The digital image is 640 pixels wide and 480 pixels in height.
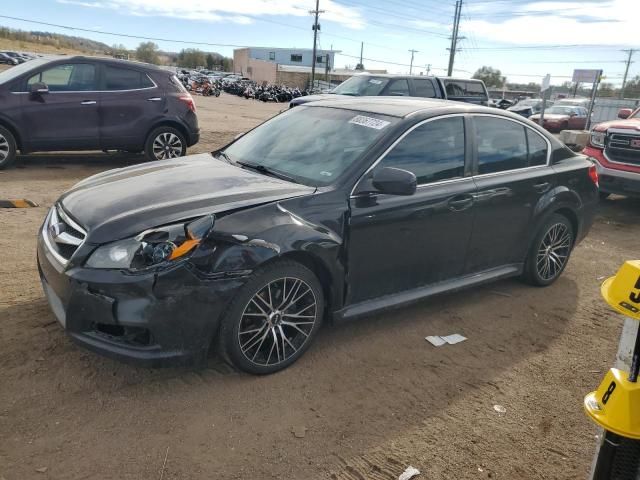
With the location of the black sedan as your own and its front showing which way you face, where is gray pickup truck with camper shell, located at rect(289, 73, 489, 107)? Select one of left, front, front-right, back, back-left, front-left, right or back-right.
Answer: back-right

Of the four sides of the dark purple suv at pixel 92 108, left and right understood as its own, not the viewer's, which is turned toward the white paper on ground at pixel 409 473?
left

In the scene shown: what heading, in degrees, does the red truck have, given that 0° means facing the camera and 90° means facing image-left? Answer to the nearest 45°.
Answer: approximately 45°

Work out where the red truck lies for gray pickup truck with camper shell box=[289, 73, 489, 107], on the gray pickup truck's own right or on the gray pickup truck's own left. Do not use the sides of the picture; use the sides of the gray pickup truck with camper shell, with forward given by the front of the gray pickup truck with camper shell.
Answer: on the gray pickup truck's own left

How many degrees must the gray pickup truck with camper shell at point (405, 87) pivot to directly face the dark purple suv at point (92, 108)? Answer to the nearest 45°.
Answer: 0° — it already faces it

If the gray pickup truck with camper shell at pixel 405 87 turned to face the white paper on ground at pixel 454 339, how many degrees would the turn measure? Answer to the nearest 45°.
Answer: approximately 45° to its left

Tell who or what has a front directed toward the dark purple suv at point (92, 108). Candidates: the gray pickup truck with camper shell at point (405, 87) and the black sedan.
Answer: the gray pickup truck with camper shell at point (405, 87)

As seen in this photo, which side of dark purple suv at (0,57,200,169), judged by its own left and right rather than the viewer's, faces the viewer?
left

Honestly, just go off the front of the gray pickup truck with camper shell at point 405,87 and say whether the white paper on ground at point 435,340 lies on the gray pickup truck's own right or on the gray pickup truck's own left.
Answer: on the gray pickup truck's own left

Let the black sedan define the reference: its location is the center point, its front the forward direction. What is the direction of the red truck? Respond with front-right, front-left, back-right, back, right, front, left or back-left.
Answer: back
